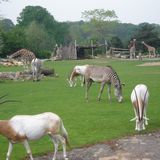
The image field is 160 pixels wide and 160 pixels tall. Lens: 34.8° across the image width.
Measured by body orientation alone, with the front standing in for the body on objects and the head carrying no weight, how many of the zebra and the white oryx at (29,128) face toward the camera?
0

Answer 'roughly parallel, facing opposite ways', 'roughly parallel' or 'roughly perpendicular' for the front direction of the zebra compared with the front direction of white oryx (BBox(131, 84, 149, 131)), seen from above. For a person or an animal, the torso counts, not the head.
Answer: roughly perpendicular

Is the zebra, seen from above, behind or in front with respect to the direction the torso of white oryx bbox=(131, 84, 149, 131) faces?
behind

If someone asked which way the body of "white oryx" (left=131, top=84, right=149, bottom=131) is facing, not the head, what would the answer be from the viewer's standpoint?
toward the camera

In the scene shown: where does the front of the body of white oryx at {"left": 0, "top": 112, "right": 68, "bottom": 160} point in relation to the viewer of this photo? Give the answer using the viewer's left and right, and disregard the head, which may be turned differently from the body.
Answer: facing to the left of the viewer

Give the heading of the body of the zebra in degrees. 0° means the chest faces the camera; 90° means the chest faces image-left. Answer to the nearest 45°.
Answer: approximately 270°

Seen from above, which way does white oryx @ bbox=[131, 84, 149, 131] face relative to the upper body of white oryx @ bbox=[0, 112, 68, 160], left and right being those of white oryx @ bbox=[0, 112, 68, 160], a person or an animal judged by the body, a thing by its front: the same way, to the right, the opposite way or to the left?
to the left
